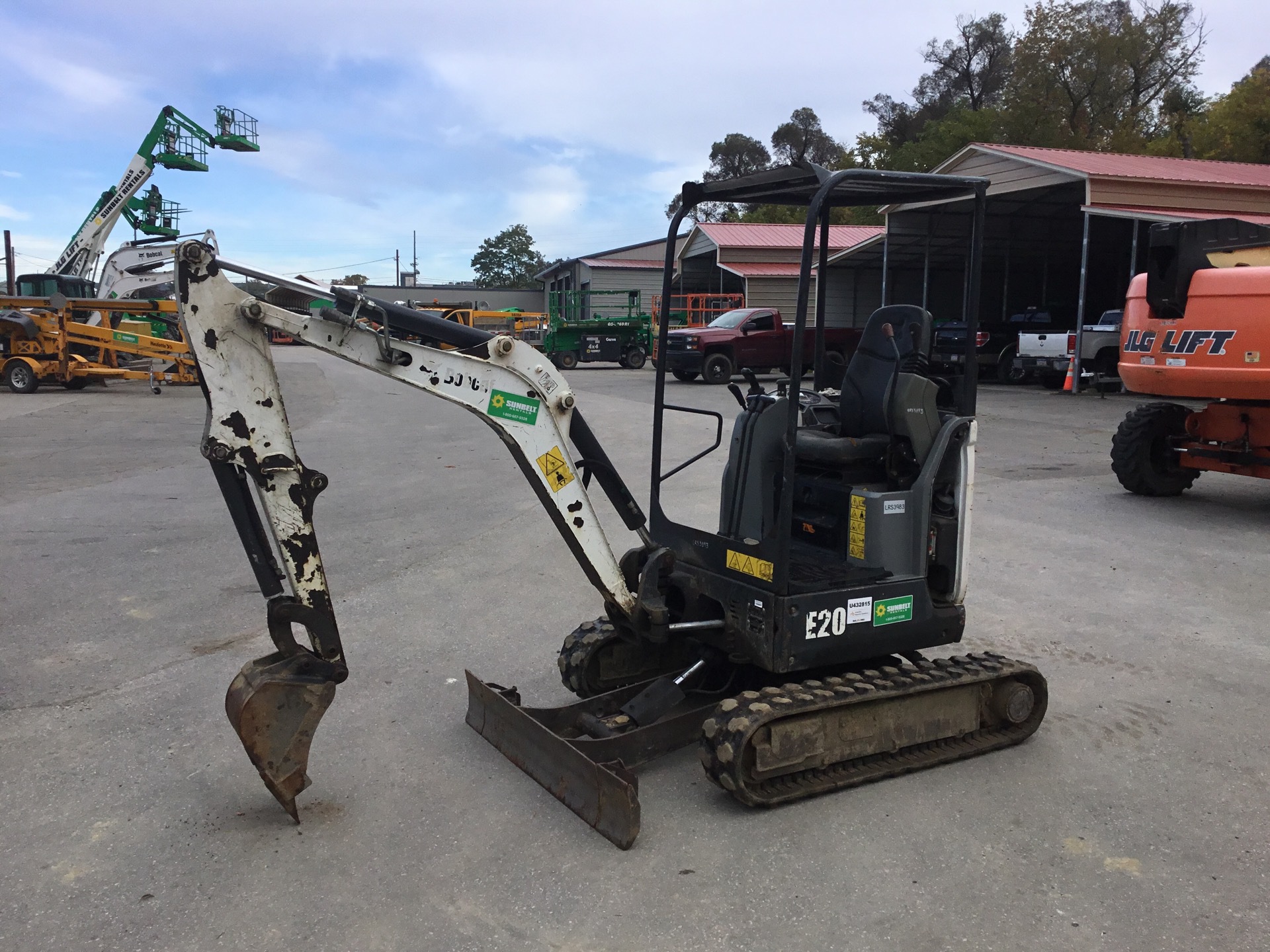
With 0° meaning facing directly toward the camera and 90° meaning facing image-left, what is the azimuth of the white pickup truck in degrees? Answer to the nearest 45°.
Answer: approximately 225°

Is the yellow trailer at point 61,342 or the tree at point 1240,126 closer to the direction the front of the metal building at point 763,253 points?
the yellow trailer

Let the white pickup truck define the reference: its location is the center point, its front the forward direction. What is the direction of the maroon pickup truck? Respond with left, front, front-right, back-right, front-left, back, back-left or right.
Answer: back-left

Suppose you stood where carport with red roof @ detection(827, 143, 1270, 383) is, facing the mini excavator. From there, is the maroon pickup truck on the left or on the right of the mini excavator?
right

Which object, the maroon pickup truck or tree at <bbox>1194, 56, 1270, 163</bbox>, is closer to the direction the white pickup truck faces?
the tree

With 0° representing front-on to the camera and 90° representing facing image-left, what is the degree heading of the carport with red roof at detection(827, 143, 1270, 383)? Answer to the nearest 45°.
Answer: approximately 45°

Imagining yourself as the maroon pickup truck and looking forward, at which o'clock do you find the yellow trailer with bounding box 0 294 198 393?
The yellow trailer is roughly at 1 o'clock from the maroon pickup truck.

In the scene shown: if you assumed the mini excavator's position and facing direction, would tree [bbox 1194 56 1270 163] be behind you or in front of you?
behind

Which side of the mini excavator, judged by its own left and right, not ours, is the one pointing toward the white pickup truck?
back

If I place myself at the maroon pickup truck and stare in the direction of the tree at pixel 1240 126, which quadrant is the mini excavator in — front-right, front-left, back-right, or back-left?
back-right

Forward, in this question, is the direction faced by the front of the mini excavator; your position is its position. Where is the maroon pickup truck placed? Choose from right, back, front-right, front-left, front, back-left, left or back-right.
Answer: back-right
